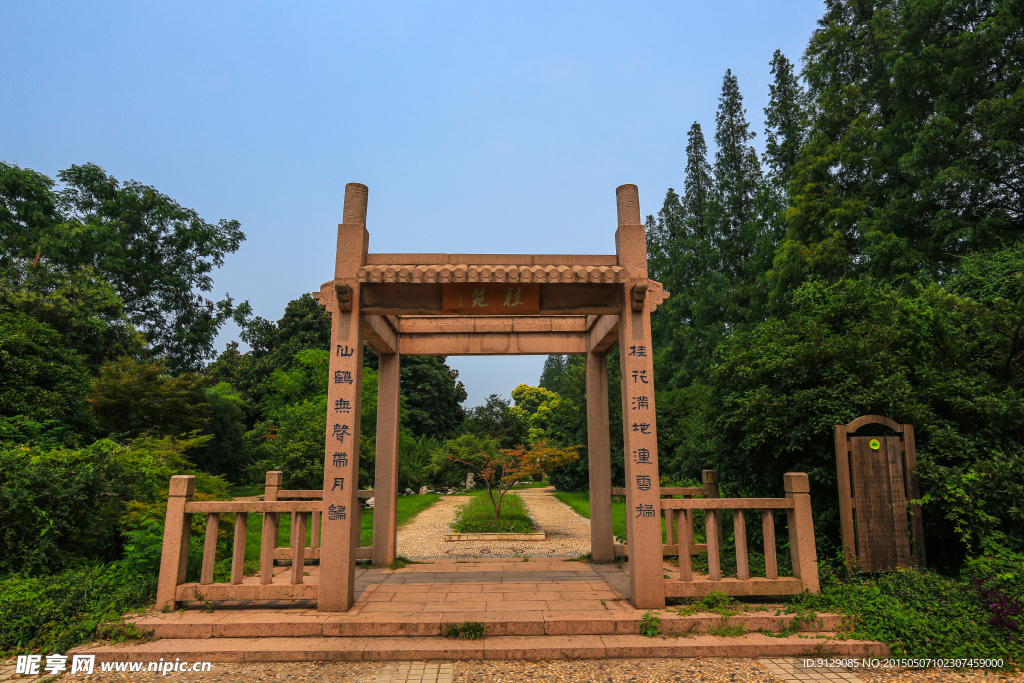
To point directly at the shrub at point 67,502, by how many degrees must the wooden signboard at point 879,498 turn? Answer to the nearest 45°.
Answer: approximately 45° to its right

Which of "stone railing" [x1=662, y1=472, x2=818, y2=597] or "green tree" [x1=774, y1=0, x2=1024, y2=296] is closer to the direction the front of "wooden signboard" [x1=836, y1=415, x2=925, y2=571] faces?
the stone railing

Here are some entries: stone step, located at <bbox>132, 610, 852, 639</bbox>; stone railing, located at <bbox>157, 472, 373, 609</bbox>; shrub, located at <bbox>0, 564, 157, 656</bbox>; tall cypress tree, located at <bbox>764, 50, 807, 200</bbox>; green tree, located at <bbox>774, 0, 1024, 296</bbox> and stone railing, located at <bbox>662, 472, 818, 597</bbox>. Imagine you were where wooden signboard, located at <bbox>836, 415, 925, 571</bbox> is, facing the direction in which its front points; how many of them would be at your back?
2

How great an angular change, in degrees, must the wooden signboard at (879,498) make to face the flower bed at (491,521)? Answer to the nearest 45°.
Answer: approximately 135° to its right

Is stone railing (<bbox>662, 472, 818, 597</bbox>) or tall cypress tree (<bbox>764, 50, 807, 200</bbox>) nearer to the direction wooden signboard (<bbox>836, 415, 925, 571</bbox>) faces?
the stone railing

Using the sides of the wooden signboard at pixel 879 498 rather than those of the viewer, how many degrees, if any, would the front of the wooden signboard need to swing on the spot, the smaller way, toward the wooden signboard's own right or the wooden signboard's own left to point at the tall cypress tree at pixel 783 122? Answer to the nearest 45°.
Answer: approximately 180°

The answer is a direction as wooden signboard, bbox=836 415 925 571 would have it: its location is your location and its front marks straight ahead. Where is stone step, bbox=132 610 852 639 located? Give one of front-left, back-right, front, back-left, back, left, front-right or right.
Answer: front-right

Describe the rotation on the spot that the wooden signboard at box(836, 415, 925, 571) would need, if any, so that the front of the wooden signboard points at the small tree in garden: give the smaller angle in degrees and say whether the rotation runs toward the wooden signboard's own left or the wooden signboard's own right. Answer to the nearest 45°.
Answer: approximately 135° to the wooden signboard's own right

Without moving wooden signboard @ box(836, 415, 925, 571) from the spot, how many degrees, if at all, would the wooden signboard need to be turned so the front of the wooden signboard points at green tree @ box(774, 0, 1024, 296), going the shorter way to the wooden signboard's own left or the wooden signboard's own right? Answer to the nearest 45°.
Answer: approximately 180°

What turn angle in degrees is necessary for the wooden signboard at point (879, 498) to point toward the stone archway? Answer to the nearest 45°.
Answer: approximately 45° to its right

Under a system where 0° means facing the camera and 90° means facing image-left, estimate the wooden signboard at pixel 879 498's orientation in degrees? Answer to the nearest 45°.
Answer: approximately 0°

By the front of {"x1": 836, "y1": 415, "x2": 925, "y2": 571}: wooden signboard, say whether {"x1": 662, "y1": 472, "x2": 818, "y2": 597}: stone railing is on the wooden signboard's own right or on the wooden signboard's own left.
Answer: on the wooden signboard's own right

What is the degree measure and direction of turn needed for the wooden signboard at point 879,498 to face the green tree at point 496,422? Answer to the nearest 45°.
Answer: approximately 135° to its right

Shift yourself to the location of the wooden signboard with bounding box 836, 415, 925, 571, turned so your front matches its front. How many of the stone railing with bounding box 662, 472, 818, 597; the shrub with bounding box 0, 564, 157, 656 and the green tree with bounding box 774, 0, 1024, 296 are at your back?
1

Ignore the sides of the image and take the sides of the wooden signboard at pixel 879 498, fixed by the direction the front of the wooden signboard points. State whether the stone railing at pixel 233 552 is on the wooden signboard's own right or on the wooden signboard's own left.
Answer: on the wooden signboard's own right
